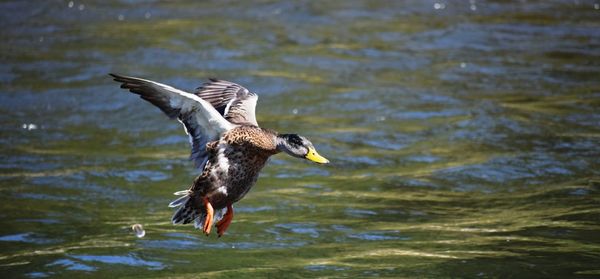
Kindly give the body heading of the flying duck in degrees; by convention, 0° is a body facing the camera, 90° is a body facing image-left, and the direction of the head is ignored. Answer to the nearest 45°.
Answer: approximately 270°

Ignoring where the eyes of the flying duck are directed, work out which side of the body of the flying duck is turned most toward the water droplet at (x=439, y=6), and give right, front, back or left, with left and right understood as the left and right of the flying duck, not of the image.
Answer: left

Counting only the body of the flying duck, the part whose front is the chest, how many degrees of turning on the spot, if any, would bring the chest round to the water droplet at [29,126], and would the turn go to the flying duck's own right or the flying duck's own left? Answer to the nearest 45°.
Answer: approximately 135° to the flying duck's own left

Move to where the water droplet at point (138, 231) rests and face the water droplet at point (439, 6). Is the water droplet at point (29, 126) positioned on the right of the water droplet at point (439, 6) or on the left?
left
